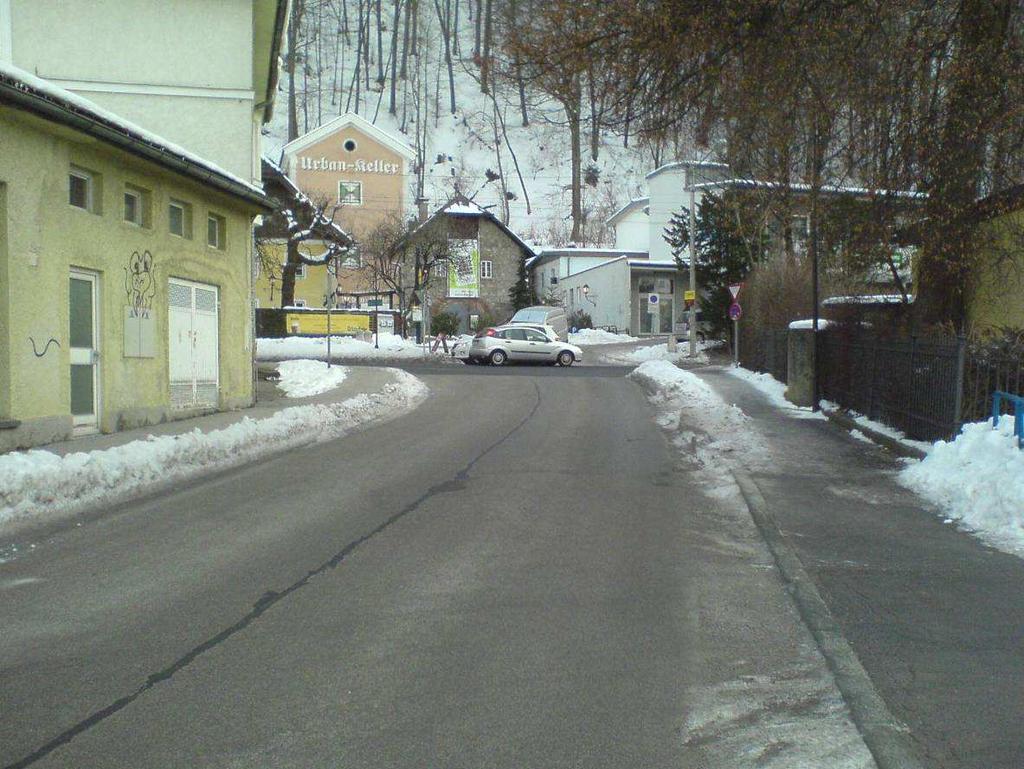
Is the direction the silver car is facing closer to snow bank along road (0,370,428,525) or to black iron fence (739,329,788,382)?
the black iron fence

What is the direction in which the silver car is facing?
to the viewer's right

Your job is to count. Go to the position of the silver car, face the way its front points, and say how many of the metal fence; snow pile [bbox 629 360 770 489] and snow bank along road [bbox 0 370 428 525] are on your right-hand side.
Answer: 3

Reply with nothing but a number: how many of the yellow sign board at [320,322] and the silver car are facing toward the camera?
1

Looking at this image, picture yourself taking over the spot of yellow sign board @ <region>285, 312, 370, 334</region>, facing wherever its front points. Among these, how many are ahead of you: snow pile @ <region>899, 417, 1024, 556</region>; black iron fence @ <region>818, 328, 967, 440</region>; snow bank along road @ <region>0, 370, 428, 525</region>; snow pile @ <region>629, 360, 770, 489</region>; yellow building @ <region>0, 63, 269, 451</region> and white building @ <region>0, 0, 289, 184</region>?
6

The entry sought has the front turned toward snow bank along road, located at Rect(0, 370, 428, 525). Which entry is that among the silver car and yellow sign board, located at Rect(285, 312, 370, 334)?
the yellow sign board

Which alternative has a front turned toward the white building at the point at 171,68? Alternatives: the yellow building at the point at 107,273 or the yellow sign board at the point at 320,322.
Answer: the yellow sign board

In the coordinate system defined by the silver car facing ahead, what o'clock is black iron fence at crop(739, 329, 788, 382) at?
The black iron fence is roughly at 2 o'clock from the silver car.

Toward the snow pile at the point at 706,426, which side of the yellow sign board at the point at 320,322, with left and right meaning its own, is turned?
front

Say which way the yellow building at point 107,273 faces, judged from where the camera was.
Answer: facing the viewer and to the right of the viewer

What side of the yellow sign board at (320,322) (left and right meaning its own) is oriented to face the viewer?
front

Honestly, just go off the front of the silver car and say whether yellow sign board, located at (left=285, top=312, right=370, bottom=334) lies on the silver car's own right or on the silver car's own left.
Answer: on the silver car's own left

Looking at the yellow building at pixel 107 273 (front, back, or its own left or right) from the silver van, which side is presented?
left

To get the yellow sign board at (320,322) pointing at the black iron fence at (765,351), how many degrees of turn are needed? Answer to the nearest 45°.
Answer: approximately 45° to its left

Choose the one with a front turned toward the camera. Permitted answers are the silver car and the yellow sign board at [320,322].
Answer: the yellow sign board

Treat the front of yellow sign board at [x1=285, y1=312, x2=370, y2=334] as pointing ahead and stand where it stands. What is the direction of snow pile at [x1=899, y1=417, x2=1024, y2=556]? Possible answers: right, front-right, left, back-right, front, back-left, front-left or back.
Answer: front
